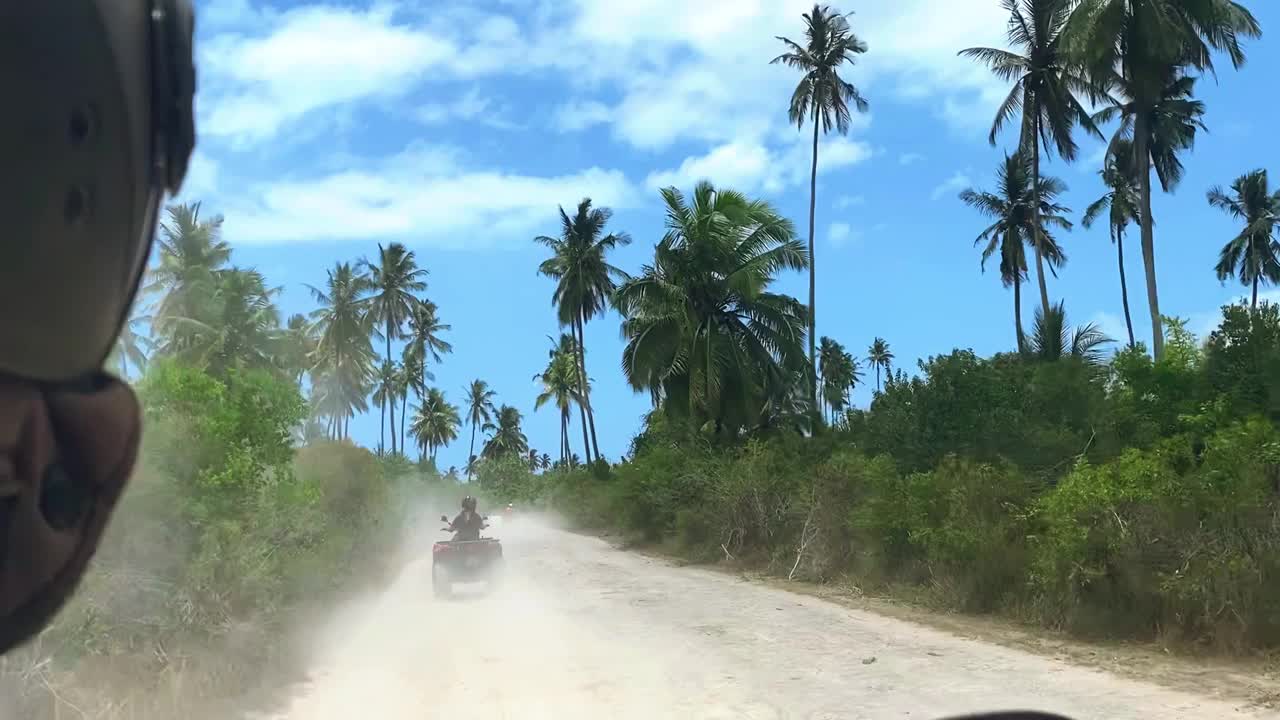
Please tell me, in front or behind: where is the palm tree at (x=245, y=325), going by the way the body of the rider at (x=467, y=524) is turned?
in front

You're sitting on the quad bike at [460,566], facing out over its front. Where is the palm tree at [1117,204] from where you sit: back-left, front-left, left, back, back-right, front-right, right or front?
front-right

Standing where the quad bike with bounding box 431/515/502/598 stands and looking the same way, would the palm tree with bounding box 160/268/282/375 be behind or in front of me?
in front

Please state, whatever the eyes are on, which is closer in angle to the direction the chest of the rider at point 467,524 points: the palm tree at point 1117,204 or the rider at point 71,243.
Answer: the palm tree

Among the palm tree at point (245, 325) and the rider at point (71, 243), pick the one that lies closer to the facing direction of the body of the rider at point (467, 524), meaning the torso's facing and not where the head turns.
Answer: the palm tree

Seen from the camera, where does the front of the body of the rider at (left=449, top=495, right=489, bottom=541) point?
away from the camera

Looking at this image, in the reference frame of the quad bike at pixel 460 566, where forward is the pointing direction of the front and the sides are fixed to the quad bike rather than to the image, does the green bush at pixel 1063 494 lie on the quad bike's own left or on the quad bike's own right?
on the quad bike's own right

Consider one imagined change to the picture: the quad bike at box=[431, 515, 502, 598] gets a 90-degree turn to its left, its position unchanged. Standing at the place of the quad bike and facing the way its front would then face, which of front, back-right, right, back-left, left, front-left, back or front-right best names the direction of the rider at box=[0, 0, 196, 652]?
left

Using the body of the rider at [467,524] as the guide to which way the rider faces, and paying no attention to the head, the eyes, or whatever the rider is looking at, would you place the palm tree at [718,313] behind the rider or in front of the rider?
in front

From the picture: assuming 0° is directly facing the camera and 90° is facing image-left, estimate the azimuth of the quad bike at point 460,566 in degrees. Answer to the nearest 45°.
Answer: approximately 180°
